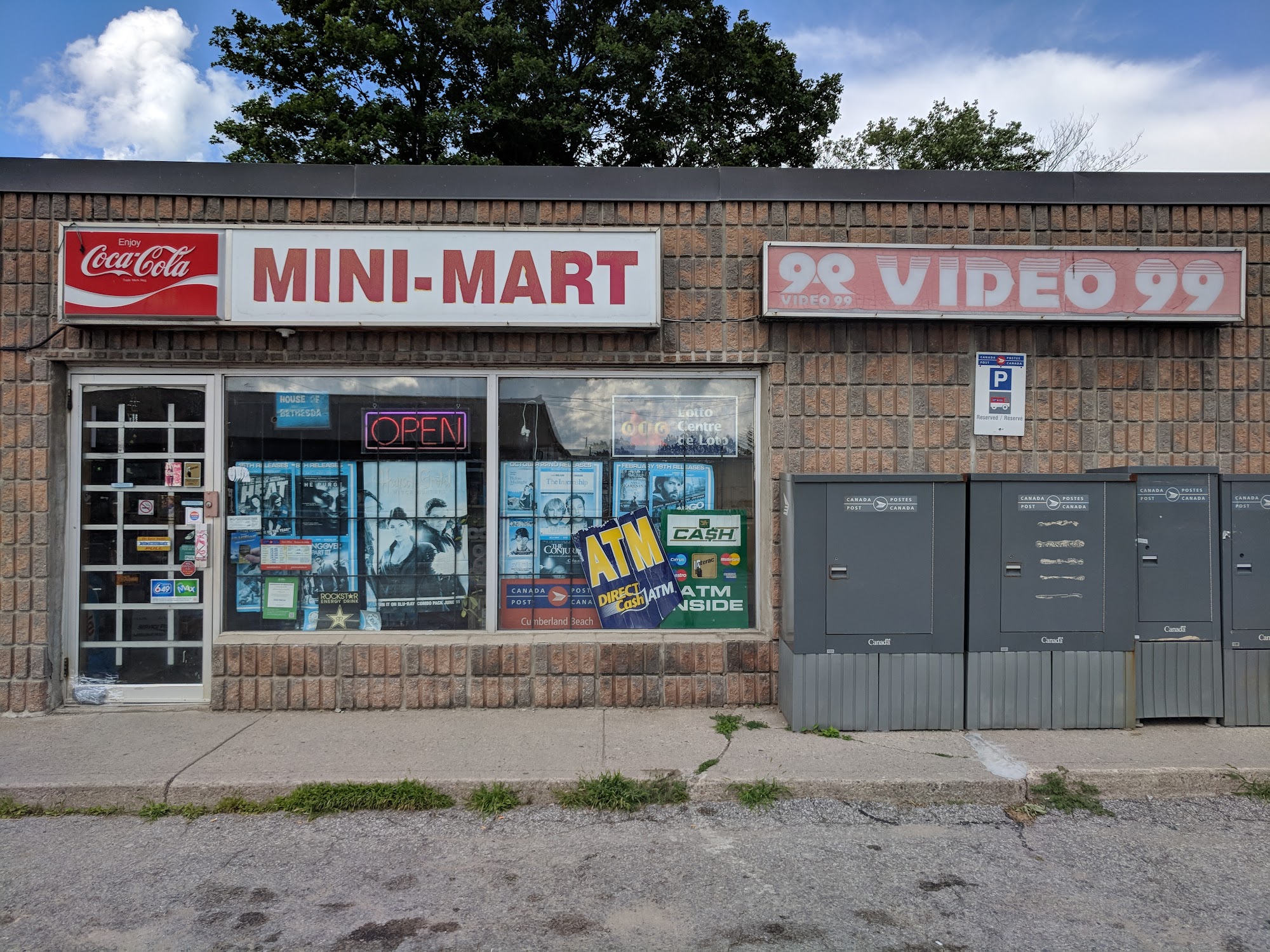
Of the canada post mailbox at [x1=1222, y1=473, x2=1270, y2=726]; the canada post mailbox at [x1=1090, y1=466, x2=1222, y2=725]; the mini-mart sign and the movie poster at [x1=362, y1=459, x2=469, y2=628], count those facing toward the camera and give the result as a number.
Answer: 4

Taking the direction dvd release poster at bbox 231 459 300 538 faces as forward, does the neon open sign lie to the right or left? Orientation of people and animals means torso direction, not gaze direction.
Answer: on its left

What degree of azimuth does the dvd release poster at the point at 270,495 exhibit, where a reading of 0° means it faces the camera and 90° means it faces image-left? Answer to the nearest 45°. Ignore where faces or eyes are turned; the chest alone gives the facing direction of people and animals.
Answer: approximately 0°

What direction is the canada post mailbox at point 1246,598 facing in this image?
toward the camera

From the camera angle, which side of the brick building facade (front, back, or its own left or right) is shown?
front

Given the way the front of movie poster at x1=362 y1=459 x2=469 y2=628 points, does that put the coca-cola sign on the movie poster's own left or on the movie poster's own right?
on the movie poster's own right

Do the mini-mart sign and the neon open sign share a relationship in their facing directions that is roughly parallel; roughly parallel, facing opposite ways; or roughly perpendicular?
roughly parallel

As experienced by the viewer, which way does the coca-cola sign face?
facing the viewer

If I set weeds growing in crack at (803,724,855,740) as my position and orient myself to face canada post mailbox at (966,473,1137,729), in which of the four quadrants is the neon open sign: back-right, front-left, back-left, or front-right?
back-left

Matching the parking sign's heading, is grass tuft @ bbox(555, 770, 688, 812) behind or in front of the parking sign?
in front

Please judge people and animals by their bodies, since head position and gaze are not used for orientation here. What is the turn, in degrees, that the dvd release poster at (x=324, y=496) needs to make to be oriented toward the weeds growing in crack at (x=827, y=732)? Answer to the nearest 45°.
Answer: approximately 45° to its left

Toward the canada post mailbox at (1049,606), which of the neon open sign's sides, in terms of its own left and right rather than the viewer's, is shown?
left

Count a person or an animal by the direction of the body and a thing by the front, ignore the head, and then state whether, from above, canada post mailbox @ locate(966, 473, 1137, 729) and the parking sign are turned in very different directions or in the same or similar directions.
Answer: same or similar directions

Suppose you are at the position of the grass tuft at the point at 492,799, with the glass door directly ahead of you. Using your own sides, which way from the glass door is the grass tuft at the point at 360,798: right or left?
left

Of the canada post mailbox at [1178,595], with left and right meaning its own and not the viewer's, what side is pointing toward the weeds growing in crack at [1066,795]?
front
